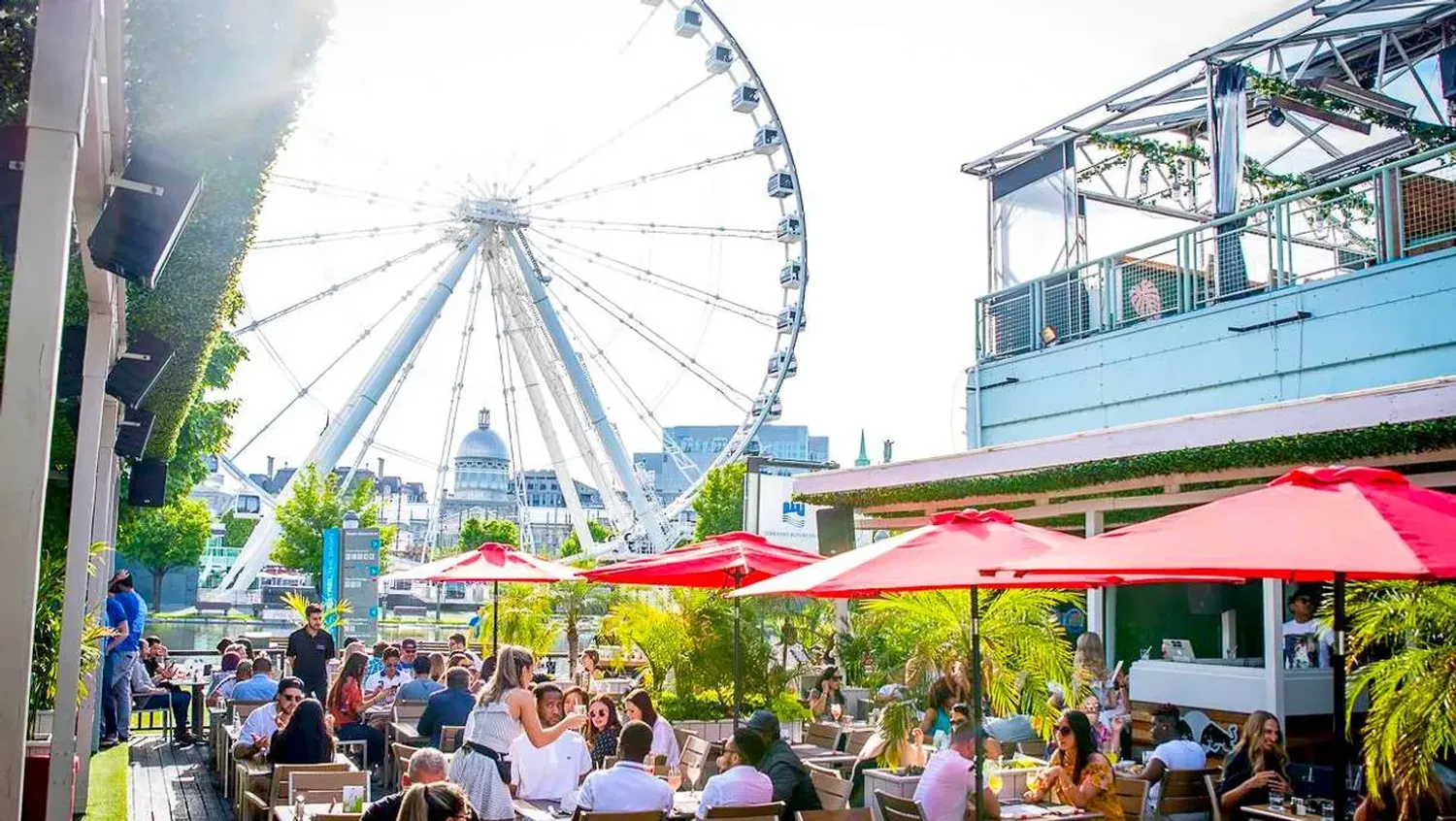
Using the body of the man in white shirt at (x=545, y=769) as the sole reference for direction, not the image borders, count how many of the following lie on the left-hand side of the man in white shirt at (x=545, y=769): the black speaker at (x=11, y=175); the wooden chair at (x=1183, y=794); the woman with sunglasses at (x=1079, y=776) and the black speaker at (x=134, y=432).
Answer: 2

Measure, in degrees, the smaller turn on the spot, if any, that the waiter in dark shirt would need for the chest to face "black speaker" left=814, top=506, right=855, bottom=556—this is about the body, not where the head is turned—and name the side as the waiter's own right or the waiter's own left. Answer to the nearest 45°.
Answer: approximately 135° to the waiter's own left

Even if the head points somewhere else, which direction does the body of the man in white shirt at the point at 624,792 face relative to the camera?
away from the camera

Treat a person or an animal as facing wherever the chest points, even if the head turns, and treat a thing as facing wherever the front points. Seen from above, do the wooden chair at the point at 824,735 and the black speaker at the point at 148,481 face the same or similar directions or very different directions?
very different directions

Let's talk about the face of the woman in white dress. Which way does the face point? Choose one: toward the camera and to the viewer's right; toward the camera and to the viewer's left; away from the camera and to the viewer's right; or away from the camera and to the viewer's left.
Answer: away from the camera and to the viewer's right

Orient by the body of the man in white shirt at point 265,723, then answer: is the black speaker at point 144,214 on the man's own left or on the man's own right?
on the man's own right

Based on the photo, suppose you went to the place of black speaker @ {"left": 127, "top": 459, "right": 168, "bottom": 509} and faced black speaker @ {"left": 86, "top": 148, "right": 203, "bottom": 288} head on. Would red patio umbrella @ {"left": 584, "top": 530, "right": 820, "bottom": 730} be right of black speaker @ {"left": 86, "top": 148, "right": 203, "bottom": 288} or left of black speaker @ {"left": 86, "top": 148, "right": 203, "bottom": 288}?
left

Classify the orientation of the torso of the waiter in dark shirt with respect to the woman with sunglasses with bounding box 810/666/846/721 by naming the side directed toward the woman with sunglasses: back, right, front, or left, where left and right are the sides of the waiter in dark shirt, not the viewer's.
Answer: left

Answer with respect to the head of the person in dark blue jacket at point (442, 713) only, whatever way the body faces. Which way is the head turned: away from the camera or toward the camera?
away from the camera

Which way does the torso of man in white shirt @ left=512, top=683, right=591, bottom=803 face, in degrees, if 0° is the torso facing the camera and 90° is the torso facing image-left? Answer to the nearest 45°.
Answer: approximately 0°

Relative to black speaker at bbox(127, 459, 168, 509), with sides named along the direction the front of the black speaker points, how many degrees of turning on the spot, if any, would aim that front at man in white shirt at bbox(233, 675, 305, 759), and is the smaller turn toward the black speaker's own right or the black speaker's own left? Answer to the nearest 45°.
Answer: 0° — it already faces them
